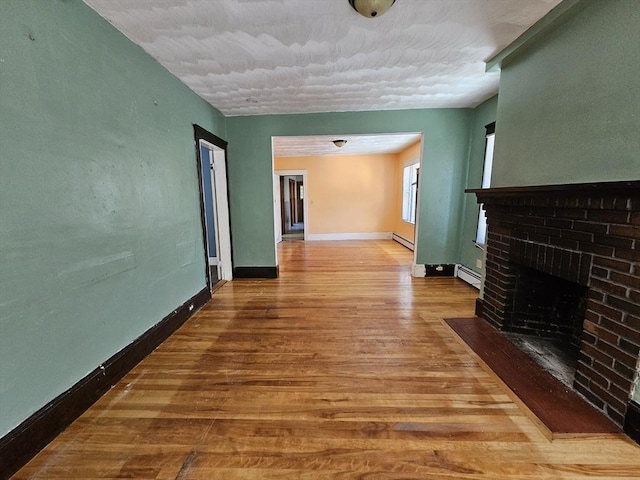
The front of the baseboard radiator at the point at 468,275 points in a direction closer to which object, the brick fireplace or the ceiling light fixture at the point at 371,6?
the ceiling light fixture

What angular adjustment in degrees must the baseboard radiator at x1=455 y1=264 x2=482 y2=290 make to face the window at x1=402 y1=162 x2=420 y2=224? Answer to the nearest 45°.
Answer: approximately 90° to its right

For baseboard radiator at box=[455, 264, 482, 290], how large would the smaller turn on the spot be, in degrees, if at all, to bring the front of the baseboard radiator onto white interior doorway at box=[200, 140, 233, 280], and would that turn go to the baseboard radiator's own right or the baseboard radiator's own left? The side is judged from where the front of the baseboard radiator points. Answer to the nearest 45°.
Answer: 0° — it already faces it

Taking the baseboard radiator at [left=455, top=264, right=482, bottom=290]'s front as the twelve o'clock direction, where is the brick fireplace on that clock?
The brick fireplace is roughly at 10 o'clock from the baseboard radiator.

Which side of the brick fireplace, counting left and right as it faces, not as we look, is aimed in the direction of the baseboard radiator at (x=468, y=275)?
right

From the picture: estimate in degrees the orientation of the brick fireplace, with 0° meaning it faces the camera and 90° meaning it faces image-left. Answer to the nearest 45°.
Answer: approximately 45°

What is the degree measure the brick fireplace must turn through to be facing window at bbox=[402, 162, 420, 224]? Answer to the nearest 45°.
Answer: approximately 90° to its right
